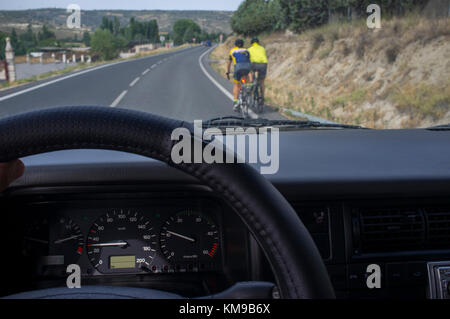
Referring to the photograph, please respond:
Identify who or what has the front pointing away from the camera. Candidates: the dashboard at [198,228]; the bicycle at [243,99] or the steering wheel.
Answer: the bicycle

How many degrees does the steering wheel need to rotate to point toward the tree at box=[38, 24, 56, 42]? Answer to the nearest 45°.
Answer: approximately 180°

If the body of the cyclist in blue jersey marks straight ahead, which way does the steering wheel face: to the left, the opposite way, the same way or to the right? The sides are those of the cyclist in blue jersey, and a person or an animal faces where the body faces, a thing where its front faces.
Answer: the opposite way

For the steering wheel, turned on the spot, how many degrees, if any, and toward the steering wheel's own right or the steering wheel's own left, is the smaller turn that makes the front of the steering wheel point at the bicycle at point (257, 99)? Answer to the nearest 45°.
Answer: approximately 180°

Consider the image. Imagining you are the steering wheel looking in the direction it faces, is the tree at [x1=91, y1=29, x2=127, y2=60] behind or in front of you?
behind

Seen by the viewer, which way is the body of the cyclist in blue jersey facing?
away from the camera

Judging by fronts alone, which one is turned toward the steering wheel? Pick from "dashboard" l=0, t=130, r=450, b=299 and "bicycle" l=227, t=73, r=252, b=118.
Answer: the dashboard

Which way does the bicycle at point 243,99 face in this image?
away from the camera

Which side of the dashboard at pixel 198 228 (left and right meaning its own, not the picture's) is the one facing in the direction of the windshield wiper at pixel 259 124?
back

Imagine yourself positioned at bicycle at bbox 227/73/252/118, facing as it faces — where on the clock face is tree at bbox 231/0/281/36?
The tree is roughly at 12 o'clock from the bicycle.
